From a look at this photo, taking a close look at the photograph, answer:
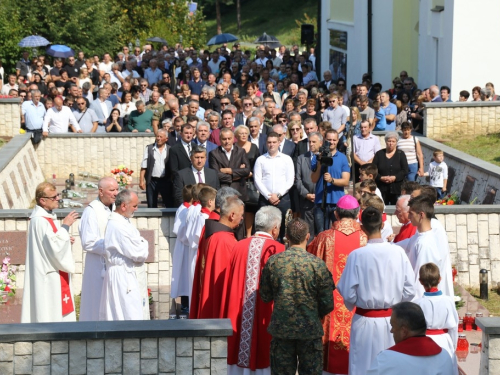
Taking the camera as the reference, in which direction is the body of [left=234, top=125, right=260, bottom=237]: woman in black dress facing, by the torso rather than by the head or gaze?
toward the camera

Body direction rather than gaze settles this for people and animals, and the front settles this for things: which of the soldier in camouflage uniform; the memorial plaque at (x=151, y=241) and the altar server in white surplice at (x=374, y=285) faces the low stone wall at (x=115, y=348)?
the memorial plaque

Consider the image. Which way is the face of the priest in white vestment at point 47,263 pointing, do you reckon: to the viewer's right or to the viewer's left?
to the viewer's right

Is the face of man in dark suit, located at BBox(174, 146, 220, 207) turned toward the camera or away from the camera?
toward the camera

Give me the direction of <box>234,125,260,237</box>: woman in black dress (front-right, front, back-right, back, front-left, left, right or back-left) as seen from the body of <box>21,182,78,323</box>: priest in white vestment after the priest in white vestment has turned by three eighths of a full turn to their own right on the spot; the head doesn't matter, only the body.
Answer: back

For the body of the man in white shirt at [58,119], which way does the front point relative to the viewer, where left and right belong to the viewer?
facing the viewer

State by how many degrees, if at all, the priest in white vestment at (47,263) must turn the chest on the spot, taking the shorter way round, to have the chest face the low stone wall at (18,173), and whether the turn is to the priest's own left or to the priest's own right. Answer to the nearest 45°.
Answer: approximately 90° to the priest's own left

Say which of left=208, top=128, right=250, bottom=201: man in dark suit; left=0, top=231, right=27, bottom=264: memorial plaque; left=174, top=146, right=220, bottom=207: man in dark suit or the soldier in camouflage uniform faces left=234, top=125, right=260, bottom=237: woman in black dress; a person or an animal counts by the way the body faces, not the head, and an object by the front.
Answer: the soldier in camouflage uniform

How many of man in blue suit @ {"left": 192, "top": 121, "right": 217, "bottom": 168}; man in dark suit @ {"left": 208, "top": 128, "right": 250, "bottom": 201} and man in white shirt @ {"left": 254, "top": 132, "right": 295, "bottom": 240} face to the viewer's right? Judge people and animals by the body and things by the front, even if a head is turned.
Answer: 0

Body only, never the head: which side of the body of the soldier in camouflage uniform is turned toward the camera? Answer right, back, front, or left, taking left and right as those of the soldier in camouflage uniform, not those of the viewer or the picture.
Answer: back

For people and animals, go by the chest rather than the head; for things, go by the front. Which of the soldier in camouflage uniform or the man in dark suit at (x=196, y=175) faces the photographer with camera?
the soldier in camouflage uniform

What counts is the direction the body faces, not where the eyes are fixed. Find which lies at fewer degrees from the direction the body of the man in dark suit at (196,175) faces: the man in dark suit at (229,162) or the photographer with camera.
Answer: the photographer with camera
